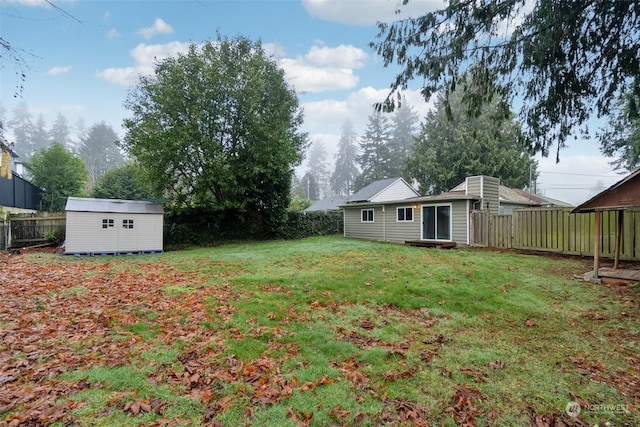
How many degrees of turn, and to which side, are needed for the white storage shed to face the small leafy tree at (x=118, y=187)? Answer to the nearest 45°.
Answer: approximately 180°

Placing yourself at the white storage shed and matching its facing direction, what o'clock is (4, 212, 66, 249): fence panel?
The fence panel is roughly at 5 o'clock from the white storage shed.

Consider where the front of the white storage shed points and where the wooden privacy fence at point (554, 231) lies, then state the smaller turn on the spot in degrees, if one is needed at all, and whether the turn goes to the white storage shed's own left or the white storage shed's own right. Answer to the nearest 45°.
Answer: approximately 45° to the white storage shed's own left

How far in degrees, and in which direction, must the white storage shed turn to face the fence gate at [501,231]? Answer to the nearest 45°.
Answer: approximately 45° to its left

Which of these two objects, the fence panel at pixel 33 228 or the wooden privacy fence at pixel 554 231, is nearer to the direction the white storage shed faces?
the wooden privacy fence

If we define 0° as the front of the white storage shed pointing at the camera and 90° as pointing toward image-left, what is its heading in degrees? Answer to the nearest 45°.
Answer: approximately 0°

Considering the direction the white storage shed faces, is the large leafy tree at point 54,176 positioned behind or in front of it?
behind
